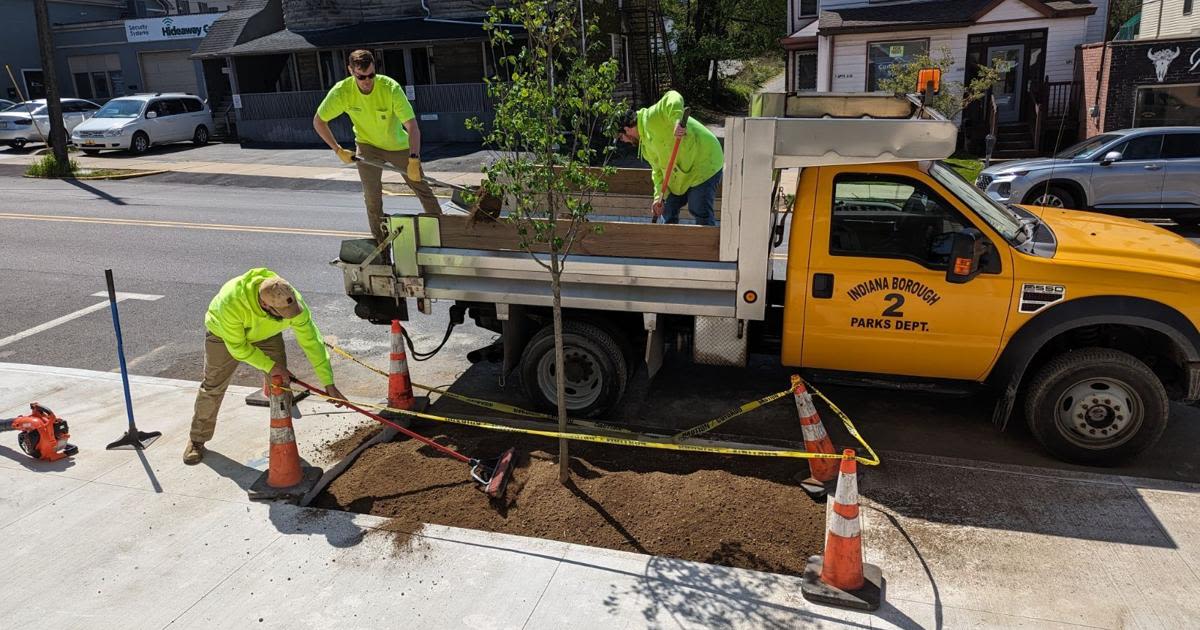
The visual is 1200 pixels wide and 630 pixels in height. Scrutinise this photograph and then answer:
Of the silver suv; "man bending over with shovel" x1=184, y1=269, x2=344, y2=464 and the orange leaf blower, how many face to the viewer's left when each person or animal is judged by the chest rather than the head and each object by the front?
2

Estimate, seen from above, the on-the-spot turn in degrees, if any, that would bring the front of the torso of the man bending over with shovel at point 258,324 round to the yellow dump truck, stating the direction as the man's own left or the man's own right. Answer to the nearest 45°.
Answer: approximately 45° to the man's own left

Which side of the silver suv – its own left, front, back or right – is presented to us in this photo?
left

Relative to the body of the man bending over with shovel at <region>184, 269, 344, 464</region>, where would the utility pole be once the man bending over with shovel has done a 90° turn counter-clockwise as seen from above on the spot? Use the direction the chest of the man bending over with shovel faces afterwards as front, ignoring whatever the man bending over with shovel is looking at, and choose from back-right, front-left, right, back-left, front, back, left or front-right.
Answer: front-left

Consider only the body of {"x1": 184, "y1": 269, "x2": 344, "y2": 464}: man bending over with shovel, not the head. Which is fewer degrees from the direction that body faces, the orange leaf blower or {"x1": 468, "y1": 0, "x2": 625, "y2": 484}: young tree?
the young tree

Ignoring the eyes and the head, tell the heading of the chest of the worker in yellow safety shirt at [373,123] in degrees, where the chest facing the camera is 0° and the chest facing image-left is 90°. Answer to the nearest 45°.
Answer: approximately 0°

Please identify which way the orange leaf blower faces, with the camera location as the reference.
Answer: facing to the left of the viewer

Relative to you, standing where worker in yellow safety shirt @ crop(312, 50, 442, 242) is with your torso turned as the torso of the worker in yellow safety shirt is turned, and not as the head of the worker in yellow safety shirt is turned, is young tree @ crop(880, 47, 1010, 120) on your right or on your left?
on your left

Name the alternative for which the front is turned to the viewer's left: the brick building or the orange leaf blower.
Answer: the orange leaf blower
